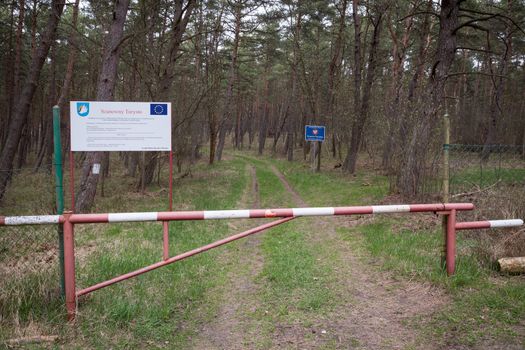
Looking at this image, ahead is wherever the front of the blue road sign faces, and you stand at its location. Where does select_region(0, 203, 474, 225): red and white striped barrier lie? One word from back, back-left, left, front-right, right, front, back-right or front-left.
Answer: front

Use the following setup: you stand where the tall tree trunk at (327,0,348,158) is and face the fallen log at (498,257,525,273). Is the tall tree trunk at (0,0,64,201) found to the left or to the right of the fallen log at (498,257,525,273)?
right

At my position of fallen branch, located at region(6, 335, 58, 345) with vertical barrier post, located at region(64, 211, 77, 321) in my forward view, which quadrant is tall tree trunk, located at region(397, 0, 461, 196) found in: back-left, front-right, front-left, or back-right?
front-right

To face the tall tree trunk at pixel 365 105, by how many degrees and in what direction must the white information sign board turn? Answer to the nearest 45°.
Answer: approximately 135° to its left

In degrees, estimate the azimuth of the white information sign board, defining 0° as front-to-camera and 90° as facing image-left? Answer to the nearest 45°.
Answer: approximately 0°

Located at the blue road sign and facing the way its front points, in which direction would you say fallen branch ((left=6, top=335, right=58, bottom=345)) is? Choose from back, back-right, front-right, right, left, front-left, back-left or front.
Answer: front

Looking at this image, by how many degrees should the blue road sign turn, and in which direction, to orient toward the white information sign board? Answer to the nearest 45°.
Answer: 0° — it already faces it

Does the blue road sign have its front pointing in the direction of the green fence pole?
yes

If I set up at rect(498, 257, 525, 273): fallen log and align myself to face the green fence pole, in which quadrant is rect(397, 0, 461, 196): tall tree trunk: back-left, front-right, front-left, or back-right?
back-right

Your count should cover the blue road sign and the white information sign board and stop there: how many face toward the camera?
2

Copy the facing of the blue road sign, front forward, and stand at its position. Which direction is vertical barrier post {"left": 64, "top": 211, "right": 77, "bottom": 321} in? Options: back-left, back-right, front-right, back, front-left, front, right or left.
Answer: front

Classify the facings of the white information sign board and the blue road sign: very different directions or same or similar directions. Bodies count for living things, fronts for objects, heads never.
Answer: same or similar directions

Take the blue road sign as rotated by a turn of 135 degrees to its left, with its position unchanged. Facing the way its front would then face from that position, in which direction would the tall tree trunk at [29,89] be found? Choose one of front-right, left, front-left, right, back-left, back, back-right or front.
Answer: back
